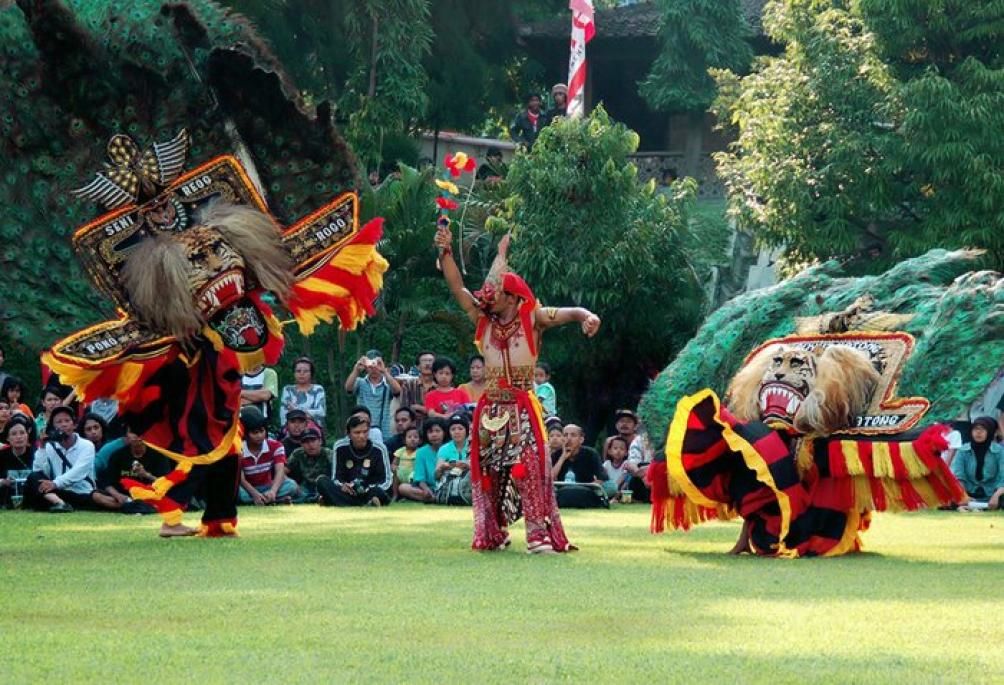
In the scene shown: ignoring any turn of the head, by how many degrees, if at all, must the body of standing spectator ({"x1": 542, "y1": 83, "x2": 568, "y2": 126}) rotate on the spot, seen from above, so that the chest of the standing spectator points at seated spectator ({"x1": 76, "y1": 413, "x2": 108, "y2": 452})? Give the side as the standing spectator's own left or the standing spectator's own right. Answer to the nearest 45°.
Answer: approximately 45° to the standing spectator's own right

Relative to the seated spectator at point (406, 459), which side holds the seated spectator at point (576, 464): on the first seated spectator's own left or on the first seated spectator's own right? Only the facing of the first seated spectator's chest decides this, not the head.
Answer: on the first seated spectator's own left

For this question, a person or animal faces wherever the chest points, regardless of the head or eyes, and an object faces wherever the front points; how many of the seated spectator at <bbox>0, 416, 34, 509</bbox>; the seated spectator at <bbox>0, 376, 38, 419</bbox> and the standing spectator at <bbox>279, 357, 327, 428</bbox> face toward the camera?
3

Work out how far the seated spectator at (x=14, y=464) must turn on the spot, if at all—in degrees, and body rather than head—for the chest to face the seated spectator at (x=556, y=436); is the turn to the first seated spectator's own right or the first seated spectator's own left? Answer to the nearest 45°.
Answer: approximately 90° to the first seated spectator's own left

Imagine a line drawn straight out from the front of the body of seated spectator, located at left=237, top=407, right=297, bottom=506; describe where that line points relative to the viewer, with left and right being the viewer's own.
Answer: facing the viewer

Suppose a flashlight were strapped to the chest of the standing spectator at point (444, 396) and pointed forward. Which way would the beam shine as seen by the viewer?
toward the camera

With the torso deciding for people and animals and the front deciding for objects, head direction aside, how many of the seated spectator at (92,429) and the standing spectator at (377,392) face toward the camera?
2

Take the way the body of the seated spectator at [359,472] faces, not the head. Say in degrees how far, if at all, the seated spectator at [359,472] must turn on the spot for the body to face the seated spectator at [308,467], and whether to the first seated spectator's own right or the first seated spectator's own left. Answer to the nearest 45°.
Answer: approximately 135° to the first seated spectator's own right
